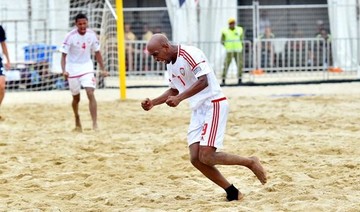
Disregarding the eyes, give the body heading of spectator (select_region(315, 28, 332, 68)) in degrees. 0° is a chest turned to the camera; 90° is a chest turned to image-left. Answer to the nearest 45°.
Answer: approximately 0°

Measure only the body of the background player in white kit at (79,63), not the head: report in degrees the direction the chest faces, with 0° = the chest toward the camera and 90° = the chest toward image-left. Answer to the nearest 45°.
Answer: approximately 0°

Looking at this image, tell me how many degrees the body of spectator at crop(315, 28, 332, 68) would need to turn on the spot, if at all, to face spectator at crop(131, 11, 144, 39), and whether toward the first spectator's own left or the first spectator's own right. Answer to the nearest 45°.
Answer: approximately 90° to the first spectator's own right

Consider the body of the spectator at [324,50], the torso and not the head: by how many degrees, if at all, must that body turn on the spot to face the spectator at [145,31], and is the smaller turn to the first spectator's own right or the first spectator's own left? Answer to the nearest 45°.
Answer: approximately 90° to the first spectator's own right

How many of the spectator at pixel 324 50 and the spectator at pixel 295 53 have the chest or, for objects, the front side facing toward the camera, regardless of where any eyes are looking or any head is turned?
2

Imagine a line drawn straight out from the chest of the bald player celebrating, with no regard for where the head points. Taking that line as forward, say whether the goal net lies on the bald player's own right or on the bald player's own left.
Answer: on the bald player's own right

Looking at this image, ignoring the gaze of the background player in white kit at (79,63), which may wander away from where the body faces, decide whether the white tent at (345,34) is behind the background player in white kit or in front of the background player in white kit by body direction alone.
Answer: behind

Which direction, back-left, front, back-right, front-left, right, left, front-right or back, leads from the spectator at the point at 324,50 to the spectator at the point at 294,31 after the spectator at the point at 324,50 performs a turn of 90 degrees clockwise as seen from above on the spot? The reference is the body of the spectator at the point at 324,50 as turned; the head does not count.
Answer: front-right
